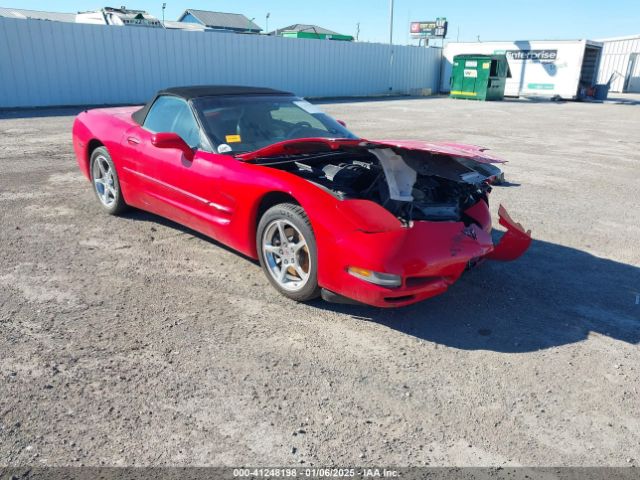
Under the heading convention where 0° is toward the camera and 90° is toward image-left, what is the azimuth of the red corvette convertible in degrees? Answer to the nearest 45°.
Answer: approximately 315°

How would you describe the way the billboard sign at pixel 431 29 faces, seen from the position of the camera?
facing the viewer

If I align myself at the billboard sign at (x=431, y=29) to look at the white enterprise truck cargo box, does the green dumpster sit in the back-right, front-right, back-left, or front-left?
front-right

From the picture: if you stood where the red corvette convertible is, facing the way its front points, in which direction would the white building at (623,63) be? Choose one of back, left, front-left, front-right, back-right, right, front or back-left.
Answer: left

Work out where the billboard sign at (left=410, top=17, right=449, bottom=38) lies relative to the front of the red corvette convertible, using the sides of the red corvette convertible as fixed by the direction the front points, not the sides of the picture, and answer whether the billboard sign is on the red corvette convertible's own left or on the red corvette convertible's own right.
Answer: on the red corvette convertible's own left

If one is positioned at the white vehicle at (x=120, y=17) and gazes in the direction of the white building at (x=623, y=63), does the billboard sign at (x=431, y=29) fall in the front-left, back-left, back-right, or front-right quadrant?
front-left

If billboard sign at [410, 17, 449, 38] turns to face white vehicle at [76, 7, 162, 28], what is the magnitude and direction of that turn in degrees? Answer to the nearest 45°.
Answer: approximately 45° to its right

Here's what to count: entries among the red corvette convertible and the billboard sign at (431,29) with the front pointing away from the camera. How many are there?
0

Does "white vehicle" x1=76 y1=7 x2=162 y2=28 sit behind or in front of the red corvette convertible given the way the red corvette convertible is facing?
behind

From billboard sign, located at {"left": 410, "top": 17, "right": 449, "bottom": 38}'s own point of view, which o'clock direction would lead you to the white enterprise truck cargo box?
The white enterprise truck cargo box is roughly at 11 o'clock from the billboard sign.

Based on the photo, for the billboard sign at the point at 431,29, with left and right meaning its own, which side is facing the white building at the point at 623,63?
left

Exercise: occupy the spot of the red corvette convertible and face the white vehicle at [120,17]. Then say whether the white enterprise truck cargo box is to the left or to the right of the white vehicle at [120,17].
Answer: right

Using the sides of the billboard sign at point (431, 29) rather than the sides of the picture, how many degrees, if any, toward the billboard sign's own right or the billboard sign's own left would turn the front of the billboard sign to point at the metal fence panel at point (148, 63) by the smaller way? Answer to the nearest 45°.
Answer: approximately 45° to the billboard sign's own right

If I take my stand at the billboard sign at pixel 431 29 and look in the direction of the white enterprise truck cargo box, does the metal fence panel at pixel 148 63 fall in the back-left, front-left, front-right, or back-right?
front-right
